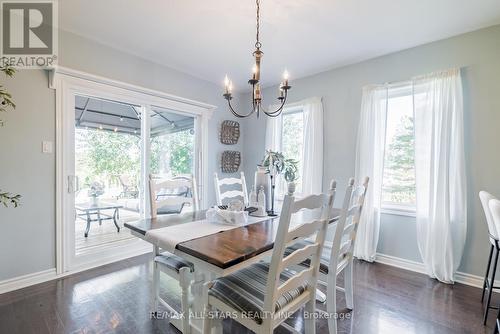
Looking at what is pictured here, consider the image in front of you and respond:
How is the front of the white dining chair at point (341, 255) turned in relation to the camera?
facing to the left of the viewer

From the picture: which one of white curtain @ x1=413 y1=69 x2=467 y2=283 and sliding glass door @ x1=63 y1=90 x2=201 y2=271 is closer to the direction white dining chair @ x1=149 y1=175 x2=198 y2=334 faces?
the white curtain

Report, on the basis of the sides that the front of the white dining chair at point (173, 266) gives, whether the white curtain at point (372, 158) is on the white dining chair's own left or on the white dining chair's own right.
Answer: on the white dining chair's own left

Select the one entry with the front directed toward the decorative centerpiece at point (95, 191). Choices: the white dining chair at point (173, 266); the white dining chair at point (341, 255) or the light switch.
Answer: the white dining chair at point (341, 255)

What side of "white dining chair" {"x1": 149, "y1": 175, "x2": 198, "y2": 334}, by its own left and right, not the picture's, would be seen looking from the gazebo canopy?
back

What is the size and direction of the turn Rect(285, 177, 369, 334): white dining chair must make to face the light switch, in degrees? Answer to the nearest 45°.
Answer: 0° — it already faces it

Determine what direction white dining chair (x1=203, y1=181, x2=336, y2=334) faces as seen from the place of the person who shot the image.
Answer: facing away from the viewer and to the left of the viewer

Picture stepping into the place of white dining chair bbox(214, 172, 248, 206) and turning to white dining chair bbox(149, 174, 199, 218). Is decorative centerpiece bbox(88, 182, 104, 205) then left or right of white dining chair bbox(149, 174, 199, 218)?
right
